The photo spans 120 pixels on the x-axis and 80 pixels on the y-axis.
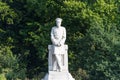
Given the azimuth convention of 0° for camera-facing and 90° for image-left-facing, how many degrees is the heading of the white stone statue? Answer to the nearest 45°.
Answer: approximately 0°
